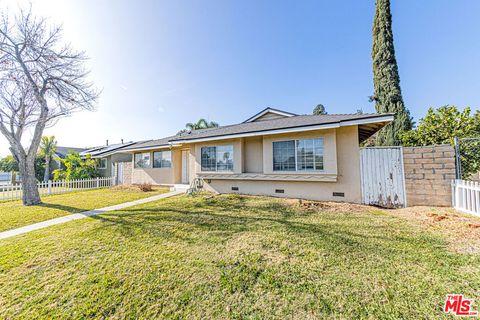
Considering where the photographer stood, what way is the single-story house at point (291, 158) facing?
facing the viewer and to the left of the viewer

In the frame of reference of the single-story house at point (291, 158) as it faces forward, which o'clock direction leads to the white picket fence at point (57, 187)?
The white picket fence is roughly at 2 o'clock from the single-story house.

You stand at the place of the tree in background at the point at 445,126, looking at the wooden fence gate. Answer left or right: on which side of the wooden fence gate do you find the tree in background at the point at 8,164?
right

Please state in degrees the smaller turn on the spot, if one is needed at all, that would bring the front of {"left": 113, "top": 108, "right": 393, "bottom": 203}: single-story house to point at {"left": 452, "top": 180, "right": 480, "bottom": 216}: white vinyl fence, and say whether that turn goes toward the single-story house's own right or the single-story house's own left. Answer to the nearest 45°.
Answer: approximately 90° to the single-story house's own left

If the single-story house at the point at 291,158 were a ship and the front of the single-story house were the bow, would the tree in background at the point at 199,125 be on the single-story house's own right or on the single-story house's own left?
on the single-story house's own right

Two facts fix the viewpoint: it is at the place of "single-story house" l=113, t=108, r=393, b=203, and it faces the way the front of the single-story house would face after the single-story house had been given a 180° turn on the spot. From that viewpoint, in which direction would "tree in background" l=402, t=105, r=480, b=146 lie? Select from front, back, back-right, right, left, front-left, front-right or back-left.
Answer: front-right

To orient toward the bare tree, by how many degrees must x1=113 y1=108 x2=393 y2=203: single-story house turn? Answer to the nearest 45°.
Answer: approximately 45° to its right

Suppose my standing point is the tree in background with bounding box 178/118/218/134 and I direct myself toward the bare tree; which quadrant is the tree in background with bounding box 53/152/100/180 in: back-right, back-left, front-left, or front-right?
front-right

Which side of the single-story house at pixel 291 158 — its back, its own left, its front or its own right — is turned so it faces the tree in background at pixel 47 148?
right

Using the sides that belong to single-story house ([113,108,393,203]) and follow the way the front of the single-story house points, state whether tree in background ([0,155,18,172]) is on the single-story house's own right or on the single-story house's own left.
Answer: on the single-story house's own right
